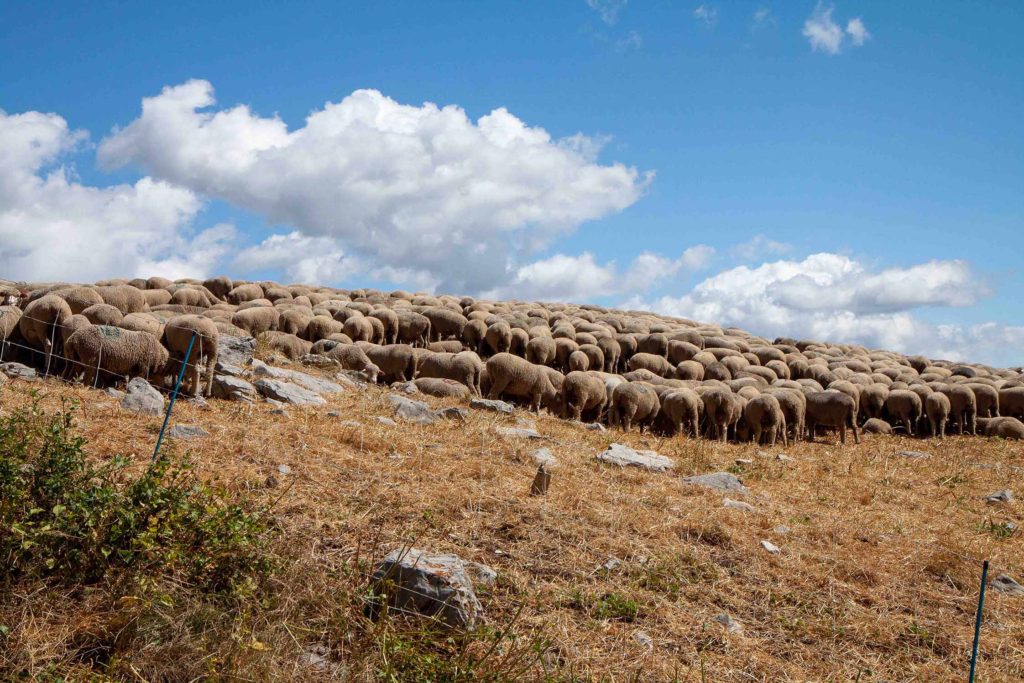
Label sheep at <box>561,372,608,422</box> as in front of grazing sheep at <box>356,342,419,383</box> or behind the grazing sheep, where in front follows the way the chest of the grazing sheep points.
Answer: behind

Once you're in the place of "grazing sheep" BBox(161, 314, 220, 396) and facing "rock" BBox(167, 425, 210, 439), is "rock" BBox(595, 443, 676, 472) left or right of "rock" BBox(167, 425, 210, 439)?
left

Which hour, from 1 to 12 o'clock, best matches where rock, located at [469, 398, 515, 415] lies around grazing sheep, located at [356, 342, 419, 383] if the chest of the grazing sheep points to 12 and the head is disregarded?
The rock is roughly at 7 o'clock from the grazing sheep.

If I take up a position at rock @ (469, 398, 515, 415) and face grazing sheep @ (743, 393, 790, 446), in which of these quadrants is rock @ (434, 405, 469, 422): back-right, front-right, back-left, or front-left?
back-right

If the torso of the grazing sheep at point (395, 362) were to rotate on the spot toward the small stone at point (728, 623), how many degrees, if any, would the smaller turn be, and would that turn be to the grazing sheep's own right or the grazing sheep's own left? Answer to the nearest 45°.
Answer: approximately 135° to the grazing sheep's own left

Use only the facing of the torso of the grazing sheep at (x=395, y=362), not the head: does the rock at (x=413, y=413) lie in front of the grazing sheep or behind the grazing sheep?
behind

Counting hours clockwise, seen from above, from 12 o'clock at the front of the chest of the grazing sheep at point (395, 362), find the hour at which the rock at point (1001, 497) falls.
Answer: The rock is roughly at 8 o'clock from the grazing sheep.

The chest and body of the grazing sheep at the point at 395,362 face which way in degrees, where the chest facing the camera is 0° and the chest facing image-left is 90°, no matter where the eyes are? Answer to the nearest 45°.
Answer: approximately 135°
